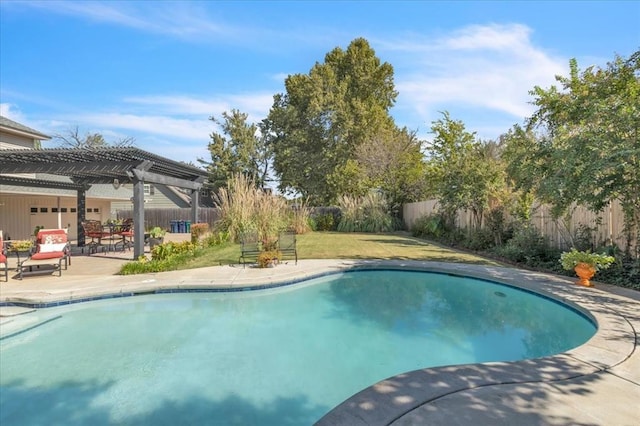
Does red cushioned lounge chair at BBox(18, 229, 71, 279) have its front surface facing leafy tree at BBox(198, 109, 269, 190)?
no

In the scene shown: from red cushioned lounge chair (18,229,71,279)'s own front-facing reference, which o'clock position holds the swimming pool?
The swimming pool is roughly at 10 o'clock from the red cushioned lounge chair.

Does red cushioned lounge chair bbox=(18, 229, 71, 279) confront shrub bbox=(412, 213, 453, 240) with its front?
no

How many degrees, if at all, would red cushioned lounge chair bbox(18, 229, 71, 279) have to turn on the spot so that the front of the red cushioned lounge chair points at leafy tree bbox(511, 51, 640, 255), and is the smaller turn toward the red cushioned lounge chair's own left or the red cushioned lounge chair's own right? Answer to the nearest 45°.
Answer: approximately 90° to the red cushioned lounge chair's own left

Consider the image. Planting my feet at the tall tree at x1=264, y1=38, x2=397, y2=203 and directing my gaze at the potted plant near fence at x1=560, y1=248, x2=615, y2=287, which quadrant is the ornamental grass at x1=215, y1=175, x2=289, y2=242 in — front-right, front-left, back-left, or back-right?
front-right

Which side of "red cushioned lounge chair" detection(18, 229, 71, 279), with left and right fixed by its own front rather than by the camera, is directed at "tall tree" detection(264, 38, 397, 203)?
back

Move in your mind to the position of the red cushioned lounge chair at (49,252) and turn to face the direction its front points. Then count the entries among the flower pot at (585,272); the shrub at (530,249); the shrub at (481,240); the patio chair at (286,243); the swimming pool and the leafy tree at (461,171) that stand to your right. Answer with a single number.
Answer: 0

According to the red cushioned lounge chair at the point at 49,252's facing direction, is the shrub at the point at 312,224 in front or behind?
behind

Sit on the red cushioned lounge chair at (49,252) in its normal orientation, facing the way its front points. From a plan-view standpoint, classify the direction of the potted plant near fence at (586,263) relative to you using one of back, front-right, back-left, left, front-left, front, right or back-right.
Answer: left

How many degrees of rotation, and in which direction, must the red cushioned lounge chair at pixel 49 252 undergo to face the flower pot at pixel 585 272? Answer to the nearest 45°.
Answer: approximately 90° to its left

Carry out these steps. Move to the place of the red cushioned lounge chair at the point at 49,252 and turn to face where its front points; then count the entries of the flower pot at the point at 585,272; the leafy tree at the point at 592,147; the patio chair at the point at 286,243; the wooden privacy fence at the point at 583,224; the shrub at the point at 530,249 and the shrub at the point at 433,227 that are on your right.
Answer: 0

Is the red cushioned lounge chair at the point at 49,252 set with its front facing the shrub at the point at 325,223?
no
